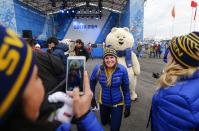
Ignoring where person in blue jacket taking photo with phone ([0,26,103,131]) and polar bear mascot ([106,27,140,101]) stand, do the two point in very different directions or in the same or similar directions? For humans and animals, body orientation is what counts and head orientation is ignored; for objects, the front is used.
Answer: very different directions

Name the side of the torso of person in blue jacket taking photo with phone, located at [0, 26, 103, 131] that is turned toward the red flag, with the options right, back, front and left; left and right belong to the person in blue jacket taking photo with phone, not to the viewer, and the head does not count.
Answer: front

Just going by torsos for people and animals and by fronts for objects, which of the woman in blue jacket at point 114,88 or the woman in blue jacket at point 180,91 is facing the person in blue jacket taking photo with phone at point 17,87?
the woman in blue jacket at point 114,88

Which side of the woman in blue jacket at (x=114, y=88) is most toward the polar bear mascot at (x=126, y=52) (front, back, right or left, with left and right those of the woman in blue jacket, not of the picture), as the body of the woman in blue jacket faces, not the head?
back

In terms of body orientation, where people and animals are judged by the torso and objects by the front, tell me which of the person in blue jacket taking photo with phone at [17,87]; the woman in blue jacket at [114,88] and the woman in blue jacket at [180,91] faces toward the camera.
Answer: the woman in blue jacket at [114,88]

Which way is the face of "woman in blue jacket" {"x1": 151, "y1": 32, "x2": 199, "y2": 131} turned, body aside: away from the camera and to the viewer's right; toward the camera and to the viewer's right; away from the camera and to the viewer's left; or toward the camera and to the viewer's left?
away from the camera and to the viewer's left

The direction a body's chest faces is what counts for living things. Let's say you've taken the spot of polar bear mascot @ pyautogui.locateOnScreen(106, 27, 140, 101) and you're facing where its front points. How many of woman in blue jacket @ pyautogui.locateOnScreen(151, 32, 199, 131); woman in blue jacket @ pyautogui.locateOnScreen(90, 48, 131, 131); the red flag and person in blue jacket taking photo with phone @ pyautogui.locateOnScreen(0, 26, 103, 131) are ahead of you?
3

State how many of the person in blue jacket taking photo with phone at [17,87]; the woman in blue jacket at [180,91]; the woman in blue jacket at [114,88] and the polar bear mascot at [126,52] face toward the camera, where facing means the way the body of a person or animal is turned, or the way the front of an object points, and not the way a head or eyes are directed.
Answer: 2

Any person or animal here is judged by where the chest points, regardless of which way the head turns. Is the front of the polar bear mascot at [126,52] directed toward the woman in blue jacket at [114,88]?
yes

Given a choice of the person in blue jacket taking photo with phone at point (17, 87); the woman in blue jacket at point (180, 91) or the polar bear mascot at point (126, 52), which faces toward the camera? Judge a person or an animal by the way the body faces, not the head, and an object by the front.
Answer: the polar bear mascot

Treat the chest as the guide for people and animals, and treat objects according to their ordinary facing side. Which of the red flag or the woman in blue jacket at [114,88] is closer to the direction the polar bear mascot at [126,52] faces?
the woman in blue jacket

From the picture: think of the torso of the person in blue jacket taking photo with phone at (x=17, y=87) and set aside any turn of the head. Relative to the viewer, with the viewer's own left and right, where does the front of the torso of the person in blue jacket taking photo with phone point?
facing away from the viewer and to the right of the viewer

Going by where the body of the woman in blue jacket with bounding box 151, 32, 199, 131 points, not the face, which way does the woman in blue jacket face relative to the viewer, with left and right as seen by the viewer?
facing away from the viewer and to the left of the viewer

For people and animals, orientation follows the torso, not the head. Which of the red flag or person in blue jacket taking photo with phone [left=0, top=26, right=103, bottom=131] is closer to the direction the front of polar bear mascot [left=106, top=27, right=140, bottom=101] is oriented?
the person in blue jacket taking photo with phone
